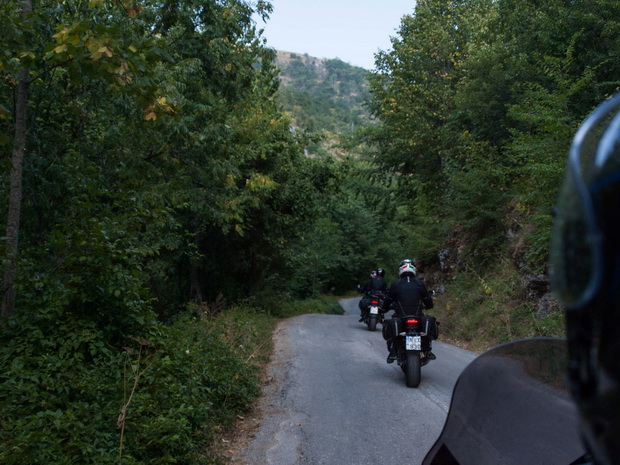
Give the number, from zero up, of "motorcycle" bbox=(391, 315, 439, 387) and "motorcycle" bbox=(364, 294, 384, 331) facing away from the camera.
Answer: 2

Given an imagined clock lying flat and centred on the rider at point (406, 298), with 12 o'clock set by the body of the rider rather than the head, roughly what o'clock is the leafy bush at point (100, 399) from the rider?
The leafy bush is roughly at 7 o'clock from the rider.

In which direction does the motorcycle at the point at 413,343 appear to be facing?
away from the camera

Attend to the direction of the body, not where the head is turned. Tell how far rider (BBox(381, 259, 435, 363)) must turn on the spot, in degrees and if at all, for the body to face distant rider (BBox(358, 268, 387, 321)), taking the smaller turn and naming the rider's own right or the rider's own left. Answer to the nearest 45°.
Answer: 0° — they already face them

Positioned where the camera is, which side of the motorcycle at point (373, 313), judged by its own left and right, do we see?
back

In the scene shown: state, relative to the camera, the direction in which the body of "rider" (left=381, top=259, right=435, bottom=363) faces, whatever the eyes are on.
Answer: away from the camera

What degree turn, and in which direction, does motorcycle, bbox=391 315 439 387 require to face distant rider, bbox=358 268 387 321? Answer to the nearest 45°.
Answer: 0° — it already faces them

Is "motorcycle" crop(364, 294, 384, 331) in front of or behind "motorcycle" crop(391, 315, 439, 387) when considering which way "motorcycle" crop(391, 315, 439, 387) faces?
in front

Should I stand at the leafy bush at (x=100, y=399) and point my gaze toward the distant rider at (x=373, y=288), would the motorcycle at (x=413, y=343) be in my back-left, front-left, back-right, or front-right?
front-right

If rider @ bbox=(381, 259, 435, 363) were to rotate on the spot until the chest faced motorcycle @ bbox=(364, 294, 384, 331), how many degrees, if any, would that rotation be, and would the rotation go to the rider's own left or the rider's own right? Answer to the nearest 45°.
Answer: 0° — they already face it

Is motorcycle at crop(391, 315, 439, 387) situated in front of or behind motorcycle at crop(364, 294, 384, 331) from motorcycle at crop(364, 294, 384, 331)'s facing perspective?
behind

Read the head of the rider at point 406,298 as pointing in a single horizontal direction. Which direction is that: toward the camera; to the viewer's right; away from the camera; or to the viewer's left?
away from the camera

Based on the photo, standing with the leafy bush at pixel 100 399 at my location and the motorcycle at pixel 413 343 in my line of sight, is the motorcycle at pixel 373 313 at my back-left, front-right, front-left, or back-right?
front-left

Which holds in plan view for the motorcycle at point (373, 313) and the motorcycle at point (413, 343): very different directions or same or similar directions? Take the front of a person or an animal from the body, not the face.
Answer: same or similar directions

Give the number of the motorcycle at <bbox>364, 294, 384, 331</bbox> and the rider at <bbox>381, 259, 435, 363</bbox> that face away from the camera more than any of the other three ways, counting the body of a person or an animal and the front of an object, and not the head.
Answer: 2
